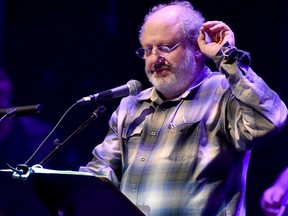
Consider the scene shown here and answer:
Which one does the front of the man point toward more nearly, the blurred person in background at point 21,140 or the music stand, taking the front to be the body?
the music stand

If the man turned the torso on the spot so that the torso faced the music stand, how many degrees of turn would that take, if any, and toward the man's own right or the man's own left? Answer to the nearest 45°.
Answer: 0° — they already face it

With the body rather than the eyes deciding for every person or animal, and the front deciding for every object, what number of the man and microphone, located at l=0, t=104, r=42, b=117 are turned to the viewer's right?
1

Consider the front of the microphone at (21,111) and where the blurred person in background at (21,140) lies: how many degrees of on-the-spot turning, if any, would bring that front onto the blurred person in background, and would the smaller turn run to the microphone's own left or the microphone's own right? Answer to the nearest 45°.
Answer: approximately 90° to the microphone's own left

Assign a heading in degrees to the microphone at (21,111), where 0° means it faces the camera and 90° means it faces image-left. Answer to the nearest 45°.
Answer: approximately 270°

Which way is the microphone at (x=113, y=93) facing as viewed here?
to the viewer's right

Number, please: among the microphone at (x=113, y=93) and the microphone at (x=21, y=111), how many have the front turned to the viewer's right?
2
